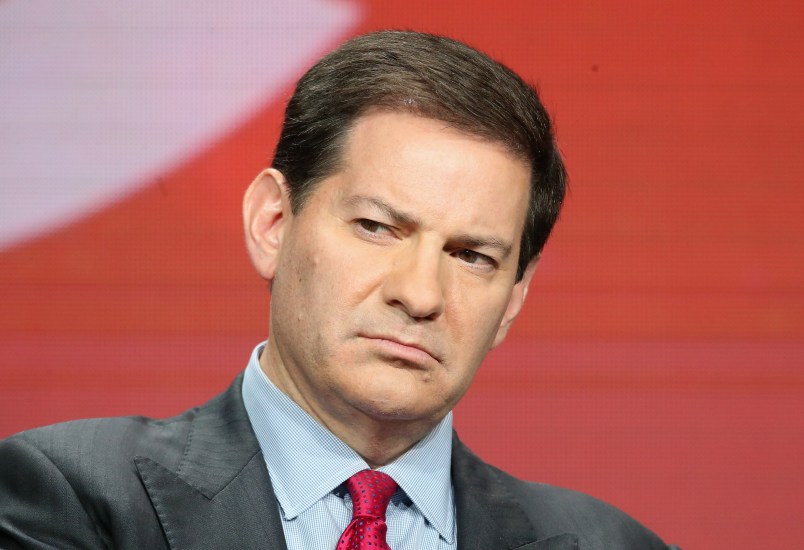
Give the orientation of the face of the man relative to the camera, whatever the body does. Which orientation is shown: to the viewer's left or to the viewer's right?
to the viewer's right

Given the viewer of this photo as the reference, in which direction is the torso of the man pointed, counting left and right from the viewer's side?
facing the viewer
